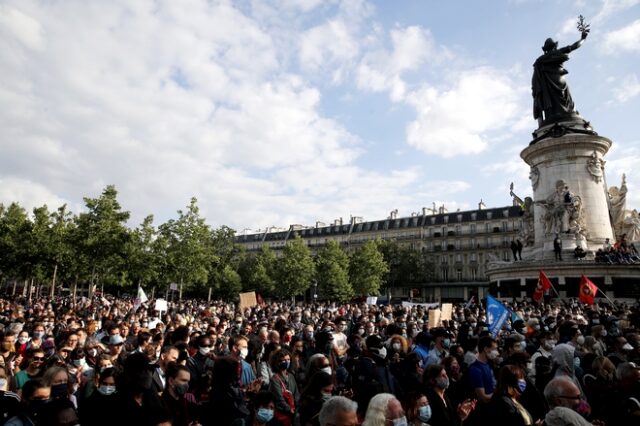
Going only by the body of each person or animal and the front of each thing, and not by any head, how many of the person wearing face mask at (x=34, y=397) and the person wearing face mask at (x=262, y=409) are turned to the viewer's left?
0

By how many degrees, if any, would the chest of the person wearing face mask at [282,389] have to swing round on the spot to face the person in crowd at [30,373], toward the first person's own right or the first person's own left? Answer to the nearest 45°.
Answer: approximately 135° to the first person's own right

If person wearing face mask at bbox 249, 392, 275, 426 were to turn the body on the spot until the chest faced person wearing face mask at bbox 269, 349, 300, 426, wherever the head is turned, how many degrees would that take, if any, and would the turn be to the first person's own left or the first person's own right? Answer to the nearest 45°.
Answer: approximately 135° to the first person's own left
